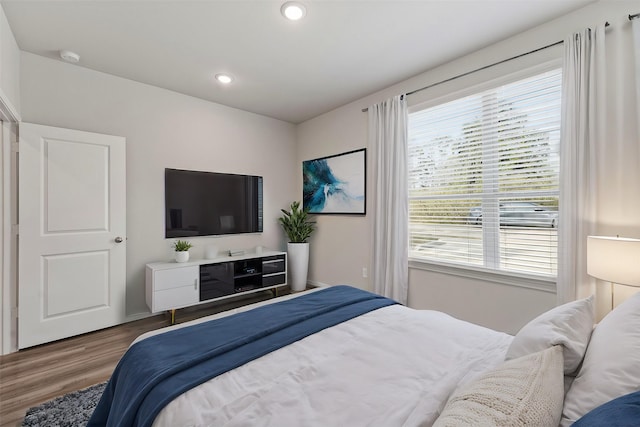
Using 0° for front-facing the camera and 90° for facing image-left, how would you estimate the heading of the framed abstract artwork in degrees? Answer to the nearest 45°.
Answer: approximately 45°

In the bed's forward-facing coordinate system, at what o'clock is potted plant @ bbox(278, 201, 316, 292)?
The potted plant is roughly at 1 o'clock from the bed.

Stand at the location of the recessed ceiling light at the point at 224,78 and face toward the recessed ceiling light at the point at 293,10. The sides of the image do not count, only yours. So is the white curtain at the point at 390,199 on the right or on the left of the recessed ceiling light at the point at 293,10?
left

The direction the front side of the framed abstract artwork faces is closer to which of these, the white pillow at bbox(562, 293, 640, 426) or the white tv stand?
the white tv stand

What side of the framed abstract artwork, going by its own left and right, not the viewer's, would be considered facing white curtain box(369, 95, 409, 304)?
left

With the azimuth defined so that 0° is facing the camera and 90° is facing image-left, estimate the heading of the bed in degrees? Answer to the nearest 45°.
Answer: approximately 135°

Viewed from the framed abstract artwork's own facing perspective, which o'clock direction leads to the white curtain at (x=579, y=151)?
The white curtain is roughly at 9 o'clock from the framed abstract artwork.

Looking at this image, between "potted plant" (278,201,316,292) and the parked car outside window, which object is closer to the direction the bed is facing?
the potted plant
